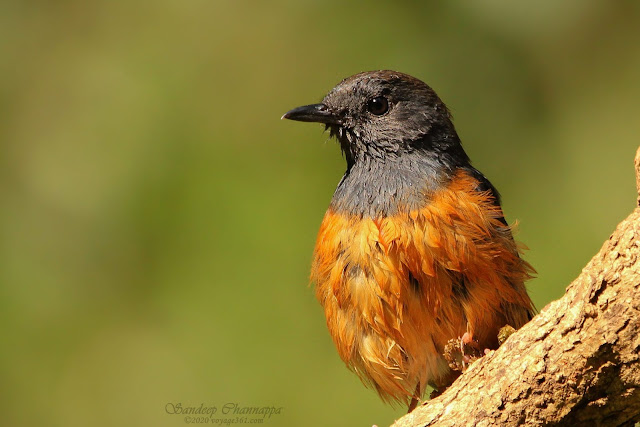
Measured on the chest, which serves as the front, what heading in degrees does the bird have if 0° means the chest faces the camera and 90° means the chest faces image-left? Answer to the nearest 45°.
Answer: approximately 45°
